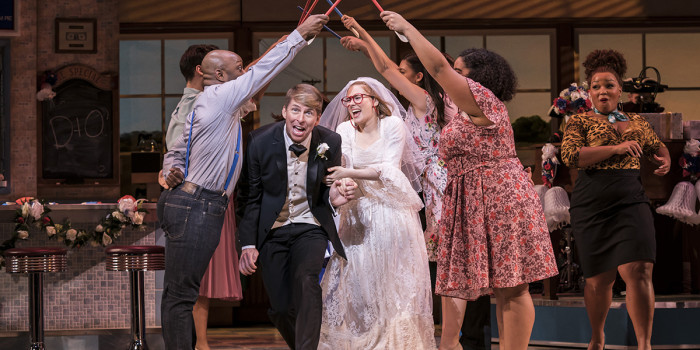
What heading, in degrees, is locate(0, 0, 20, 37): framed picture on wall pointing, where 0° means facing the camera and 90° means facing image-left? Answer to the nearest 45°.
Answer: approximately 0°

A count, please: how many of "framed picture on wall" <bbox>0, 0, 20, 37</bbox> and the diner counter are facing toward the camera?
2

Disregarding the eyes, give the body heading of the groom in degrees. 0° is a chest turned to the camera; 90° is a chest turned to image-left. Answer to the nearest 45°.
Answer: approximately 0°

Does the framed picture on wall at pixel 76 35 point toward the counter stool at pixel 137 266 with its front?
yes

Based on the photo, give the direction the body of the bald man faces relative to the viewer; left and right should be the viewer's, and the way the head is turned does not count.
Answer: facing to the right of the viewer

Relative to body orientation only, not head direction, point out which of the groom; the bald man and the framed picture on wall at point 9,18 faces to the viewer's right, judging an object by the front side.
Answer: the bald man

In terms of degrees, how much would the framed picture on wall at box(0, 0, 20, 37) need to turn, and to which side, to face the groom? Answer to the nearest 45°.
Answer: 0° — it already faces them

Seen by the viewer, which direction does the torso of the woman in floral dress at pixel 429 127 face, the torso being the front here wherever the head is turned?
to the viewer's left

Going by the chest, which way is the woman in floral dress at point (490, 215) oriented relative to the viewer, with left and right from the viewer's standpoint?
facing to the left of the viewer
